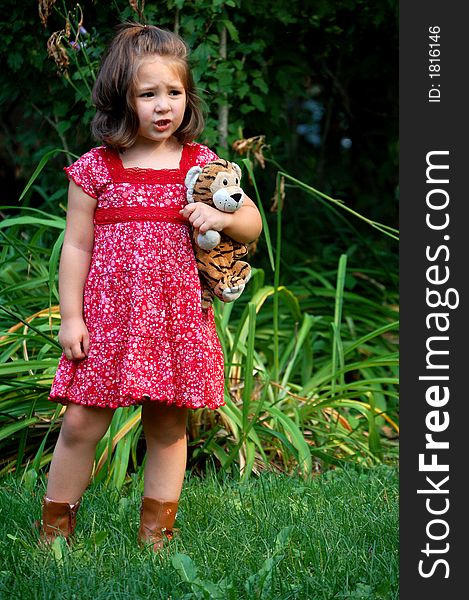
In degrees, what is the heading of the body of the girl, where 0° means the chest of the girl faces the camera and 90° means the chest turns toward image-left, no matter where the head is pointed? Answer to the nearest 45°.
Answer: approximately 0°
